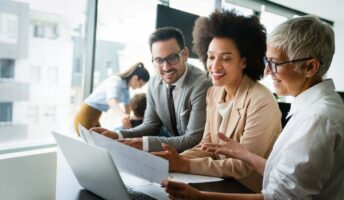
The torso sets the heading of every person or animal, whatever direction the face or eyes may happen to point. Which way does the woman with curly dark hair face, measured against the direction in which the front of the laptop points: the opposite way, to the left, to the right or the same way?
the opposite way

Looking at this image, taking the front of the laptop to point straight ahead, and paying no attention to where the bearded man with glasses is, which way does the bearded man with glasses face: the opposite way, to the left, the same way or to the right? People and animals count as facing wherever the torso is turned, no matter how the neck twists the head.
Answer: the opposite way

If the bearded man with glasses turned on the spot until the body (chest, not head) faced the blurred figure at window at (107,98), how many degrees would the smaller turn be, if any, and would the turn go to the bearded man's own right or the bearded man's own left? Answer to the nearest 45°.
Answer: approximately 135° to the bearded man's own right

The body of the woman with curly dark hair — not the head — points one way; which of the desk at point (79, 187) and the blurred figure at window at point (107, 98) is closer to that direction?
the desk

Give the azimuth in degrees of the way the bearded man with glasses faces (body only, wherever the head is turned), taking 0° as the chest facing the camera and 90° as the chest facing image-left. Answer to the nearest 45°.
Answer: approximately 45°

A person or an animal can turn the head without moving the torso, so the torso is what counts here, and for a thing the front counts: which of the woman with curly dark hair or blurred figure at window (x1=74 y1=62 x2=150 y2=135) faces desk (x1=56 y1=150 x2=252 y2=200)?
the woman with curly dark hair

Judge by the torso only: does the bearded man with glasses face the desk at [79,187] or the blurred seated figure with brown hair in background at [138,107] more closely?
the desk

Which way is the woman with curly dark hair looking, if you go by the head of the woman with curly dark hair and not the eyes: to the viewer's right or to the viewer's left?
to the viewer's left
